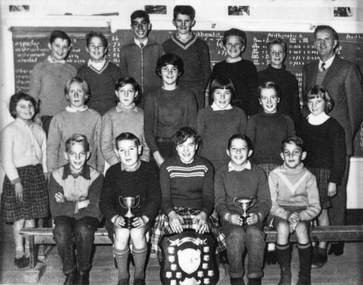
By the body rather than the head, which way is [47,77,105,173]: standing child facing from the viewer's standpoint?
toward the camera

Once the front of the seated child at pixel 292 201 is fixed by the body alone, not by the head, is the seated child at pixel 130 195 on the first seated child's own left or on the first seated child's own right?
on the first seated child's own right

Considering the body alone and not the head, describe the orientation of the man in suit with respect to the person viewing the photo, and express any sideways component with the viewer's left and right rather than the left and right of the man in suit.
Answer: facing the viewer and to the left of the viewer

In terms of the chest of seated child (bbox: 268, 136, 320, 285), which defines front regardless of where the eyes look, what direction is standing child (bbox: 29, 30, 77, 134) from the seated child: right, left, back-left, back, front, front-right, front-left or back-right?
right

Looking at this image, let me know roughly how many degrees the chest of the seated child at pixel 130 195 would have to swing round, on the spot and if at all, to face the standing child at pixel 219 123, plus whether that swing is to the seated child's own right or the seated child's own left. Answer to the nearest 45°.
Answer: approximately 135° to the seated child's own left

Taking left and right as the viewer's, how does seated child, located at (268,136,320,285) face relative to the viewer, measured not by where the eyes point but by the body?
facing the viewer

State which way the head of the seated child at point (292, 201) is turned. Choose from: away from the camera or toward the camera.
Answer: toward the camera

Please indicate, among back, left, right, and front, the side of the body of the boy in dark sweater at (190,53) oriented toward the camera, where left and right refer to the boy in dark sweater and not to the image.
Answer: front

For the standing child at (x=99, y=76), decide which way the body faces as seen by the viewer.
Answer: toward the camera

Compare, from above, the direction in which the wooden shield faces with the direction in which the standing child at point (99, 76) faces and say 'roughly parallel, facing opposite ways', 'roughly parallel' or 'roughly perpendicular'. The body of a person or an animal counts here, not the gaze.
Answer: roughly parallel

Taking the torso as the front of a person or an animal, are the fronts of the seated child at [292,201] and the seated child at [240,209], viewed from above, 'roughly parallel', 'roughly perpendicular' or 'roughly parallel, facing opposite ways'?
roughly parallel

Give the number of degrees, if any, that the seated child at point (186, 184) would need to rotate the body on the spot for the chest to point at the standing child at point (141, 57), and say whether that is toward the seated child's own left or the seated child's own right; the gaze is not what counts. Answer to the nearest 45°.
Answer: approximately 180°

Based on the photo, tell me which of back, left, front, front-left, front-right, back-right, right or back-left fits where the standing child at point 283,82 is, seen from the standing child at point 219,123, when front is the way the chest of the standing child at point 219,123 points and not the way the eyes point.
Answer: back-left
